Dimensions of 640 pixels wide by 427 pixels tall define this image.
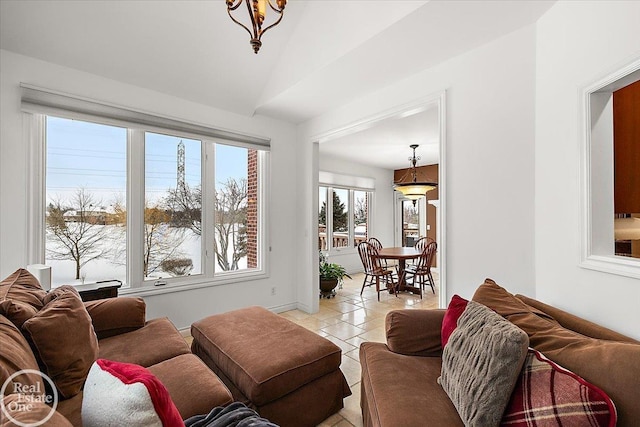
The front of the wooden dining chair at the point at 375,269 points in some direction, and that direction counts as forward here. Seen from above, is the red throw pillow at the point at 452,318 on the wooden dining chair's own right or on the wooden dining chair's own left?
on the wooden dining chair's own right

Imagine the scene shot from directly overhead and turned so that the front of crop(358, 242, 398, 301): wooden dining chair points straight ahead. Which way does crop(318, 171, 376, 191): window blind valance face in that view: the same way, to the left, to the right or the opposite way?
to the right

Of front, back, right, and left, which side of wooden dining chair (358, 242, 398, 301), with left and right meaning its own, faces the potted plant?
back

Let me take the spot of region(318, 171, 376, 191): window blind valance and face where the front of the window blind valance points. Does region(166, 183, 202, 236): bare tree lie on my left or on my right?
on my right

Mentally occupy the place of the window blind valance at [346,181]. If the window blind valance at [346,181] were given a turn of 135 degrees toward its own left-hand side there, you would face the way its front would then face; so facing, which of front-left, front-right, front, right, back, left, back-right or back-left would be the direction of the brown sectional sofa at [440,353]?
back

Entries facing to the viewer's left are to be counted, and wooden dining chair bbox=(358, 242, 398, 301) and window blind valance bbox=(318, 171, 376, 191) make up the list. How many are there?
0

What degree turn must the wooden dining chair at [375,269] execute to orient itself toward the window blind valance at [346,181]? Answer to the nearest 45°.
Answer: approximately 45° to its left

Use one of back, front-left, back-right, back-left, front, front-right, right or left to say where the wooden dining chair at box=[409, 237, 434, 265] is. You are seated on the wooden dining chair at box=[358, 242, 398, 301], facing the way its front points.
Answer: front

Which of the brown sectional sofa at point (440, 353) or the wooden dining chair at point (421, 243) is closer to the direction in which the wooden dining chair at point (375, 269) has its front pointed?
the wooden dining chair

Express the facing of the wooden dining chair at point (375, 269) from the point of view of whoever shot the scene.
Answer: facing away from the viewer and to the right of the viewer

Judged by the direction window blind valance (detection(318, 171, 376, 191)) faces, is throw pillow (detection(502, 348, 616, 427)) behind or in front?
in front

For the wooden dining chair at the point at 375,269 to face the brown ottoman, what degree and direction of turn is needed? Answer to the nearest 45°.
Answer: approximately 135° to its right

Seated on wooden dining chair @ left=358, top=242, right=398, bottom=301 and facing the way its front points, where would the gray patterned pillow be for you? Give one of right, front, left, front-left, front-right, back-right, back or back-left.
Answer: back-right

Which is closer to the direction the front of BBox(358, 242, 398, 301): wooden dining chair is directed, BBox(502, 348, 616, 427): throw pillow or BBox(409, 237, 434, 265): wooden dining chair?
the wooden dining chair

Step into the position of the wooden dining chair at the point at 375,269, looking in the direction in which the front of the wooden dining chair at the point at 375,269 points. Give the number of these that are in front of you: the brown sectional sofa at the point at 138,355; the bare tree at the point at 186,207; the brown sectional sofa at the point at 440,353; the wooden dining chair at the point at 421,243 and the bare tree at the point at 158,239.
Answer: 1

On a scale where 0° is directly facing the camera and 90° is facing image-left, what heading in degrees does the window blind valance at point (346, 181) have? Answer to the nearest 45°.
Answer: approximately 315°

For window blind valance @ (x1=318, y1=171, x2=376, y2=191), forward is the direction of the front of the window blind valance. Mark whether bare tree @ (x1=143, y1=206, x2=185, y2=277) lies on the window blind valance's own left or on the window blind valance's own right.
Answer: on the window blind valance's own right

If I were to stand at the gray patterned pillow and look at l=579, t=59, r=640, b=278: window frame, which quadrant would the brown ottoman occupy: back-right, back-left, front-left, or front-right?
back-left

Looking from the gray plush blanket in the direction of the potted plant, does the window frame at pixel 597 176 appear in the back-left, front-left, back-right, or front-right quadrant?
front-right
